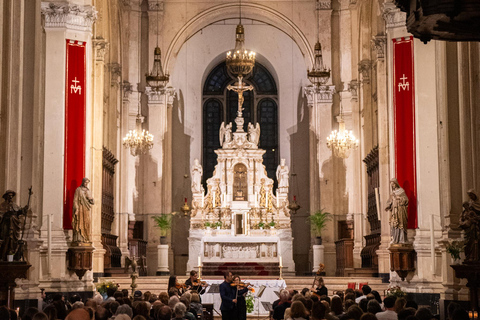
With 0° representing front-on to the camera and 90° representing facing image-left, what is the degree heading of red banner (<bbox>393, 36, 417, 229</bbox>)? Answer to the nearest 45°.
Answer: approximately 0°

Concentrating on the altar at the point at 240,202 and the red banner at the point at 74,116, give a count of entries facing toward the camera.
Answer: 2

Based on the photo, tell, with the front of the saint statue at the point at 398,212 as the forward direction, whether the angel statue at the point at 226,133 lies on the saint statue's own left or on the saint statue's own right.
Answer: on the saint statue's own right

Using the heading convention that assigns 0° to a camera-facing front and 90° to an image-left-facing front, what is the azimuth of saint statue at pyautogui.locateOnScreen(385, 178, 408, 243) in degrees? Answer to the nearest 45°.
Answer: approximately 45°

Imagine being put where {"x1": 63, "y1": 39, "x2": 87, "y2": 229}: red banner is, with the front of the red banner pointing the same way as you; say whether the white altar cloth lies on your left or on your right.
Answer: on your left

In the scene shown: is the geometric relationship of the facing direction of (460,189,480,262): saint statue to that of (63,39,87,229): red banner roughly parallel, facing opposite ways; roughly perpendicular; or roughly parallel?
roughly perpendicular
